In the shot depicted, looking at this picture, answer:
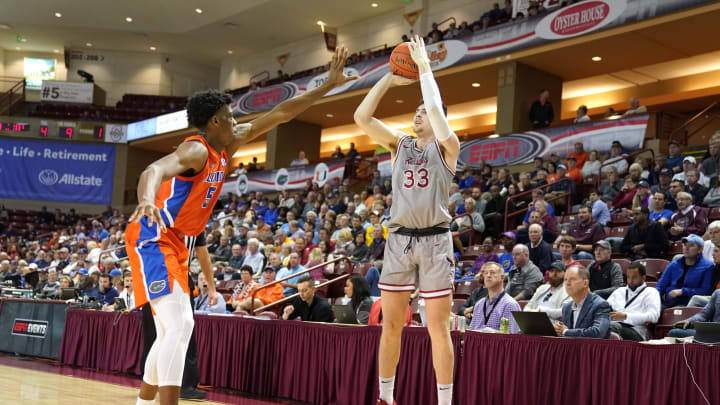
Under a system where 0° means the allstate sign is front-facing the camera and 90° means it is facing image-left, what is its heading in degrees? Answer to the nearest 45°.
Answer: approximately 0°

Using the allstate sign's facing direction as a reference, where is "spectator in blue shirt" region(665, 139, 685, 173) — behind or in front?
in front

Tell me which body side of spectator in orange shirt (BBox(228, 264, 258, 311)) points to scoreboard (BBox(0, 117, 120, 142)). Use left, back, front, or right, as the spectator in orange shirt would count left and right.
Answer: right

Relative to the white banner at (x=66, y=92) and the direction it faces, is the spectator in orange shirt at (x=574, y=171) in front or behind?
in front

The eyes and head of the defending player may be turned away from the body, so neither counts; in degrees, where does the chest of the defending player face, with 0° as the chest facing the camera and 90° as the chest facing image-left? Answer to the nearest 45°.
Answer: approximately 270°

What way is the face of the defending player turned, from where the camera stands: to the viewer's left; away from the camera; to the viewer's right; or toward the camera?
to the viewer's right

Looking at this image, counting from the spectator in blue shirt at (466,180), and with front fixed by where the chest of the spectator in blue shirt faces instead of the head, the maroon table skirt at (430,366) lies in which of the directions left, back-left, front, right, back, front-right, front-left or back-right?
front-left

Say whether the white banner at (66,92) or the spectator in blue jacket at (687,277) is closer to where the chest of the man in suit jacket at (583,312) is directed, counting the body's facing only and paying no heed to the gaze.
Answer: the white banner

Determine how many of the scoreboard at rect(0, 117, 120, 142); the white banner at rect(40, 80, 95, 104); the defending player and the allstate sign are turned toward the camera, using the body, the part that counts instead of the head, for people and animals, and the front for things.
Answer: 3

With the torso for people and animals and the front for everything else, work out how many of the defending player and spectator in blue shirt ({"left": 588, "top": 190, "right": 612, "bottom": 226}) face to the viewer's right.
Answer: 1
